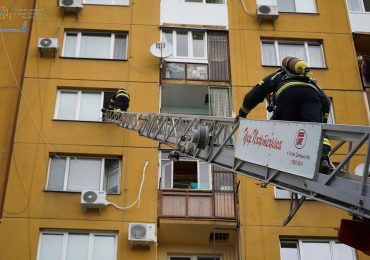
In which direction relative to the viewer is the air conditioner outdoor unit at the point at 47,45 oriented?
toward the camera

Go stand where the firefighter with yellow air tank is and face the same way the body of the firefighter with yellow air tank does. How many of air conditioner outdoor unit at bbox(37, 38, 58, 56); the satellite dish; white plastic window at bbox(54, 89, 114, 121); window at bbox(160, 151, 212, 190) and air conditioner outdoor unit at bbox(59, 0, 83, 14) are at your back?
0

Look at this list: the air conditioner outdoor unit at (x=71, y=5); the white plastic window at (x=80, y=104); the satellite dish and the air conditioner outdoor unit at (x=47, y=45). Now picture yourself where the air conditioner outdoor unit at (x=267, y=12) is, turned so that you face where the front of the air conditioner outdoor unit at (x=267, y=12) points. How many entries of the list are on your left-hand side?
0

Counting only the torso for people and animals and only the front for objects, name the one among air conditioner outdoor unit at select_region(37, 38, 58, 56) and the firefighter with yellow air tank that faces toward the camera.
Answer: the air conditioner outdoor unit

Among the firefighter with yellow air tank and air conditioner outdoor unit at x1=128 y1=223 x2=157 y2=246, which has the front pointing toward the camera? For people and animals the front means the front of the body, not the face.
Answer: the air conditioner outdoor unit

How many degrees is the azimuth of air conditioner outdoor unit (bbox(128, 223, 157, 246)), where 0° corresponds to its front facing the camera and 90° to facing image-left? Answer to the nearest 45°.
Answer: approximately 0°

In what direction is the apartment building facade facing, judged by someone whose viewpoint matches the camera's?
facing the viewer

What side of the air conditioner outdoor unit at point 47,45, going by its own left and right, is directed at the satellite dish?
left

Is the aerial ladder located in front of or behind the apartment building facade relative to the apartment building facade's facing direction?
in front

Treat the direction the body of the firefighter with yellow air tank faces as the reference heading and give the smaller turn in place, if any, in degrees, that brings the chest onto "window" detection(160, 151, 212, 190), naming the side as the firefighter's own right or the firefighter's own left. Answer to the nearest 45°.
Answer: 0° — they already face it

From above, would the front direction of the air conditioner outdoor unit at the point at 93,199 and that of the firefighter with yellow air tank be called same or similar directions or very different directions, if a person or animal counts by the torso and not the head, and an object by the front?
very different directions

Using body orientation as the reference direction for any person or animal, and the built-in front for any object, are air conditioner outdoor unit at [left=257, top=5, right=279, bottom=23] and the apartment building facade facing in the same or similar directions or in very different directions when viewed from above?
same or similar directions

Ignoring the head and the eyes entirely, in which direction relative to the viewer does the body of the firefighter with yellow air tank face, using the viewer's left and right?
facing away from the viewer and to the left of the viewer

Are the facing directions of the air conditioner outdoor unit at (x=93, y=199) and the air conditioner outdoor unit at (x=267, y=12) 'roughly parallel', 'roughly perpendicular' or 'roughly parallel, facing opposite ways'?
roughly parallel

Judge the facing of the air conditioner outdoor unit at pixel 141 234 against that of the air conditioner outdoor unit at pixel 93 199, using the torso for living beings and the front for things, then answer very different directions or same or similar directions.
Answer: same or similar directions

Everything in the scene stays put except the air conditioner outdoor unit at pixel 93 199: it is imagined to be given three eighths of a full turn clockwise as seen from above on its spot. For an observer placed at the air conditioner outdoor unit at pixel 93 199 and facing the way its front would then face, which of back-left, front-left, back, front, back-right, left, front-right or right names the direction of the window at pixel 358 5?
back-right

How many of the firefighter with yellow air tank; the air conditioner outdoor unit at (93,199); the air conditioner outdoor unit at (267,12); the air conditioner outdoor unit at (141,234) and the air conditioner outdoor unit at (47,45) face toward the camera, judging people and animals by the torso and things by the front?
4

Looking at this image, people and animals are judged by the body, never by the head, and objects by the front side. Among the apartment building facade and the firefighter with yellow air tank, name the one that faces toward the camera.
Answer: the apartment building facade
